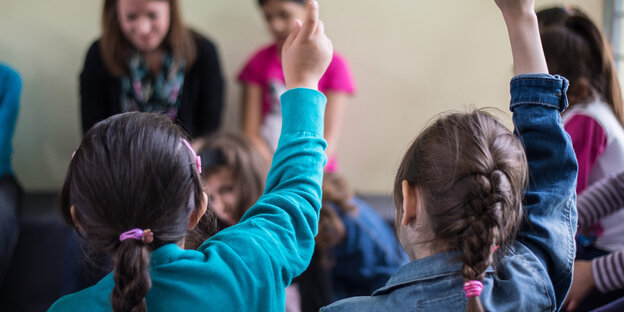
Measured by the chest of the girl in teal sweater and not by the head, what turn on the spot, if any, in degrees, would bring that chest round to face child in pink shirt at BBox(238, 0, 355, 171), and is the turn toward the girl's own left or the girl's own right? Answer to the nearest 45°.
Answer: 0° — they already face them

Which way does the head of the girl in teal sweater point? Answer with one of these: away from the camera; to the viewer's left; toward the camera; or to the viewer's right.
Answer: away from the camera

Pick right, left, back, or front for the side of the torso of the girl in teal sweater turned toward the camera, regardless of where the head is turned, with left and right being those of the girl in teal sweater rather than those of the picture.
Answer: back

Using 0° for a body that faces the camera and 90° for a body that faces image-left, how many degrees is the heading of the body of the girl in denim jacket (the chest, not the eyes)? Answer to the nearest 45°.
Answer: approximately 135°
